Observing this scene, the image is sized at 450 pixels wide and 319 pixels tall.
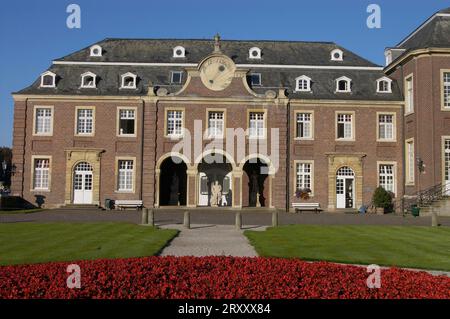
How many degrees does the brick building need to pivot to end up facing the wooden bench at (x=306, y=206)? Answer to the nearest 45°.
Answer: approximately 90° to its left

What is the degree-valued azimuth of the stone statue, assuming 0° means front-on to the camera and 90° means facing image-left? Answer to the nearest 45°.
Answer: approximately 0°

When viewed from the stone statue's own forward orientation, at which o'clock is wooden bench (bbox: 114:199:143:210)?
The wooden bench is roughly at 2 o'clock from the stone statue.

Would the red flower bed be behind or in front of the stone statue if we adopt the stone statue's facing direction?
in front

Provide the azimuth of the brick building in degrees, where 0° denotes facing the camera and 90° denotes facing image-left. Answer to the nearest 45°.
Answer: approximately 0°

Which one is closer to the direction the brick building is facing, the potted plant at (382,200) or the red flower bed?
the red flower bed

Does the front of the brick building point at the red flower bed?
yes

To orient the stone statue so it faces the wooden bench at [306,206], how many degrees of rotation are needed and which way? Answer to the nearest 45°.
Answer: approximately 90° to its left

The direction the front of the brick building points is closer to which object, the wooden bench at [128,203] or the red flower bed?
the red flower bed
